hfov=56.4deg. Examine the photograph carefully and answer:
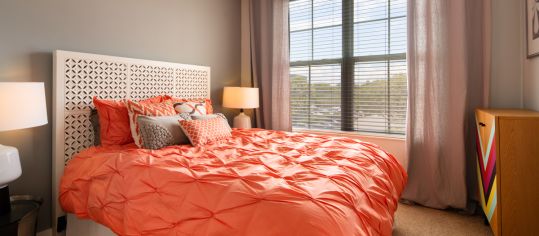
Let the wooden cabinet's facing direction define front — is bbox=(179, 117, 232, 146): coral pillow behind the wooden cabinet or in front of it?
in front

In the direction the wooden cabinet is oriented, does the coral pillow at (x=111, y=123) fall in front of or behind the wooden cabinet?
in front

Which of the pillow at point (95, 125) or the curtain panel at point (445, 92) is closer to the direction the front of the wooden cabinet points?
the pillow

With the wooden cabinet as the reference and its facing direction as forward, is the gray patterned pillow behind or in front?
in front

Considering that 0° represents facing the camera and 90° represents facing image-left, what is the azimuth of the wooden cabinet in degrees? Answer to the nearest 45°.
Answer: approximately 90°

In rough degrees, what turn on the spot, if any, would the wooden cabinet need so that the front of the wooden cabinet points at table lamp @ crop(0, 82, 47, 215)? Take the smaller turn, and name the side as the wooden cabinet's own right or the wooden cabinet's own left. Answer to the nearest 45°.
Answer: approximately 45° to the wooden cabinet's own left
